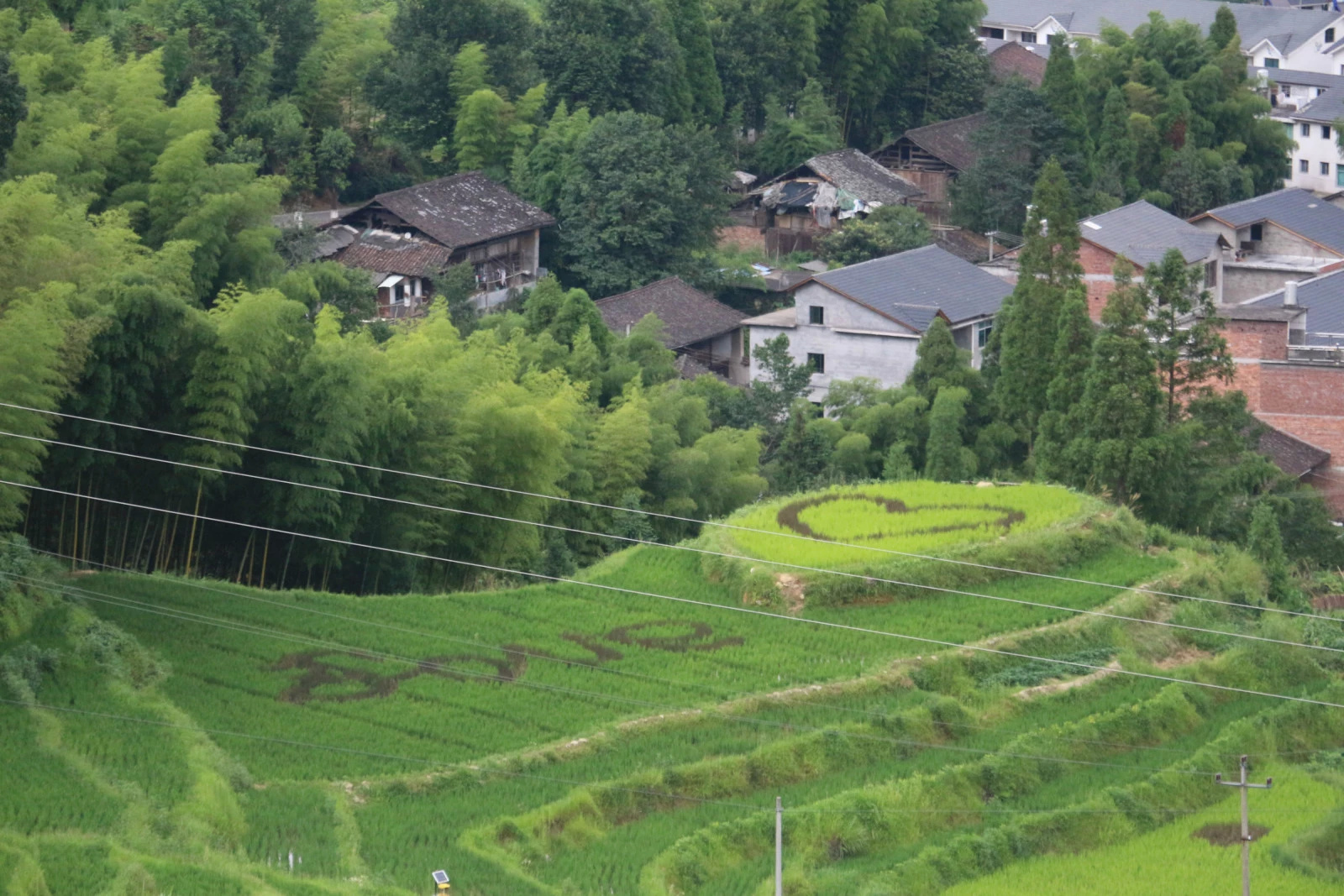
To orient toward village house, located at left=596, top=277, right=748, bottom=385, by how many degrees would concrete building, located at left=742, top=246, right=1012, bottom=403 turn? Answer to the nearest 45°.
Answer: approximately 135° to its right

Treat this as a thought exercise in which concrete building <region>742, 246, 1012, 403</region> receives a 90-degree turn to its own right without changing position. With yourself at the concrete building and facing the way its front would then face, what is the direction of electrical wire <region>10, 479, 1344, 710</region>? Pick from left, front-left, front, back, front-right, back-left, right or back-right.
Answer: front-left

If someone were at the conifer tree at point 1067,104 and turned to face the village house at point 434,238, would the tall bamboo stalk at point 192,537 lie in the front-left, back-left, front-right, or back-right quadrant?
front-left

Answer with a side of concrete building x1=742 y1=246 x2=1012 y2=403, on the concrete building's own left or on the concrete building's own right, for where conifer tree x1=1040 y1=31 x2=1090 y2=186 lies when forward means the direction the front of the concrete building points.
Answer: on the concrete building's own left

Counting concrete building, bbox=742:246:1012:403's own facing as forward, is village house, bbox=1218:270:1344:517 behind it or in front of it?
in front

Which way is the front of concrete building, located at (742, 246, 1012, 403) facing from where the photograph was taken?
facing the viewer and to the right of the viewer

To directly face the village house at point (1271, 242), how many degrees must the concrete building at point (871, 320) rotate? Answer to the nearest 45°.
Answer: approximately 90° to its left

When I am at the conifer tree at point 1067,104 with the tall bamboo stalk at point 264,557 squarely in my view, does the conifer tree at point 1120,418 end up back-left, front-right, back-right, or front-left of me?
front-left
